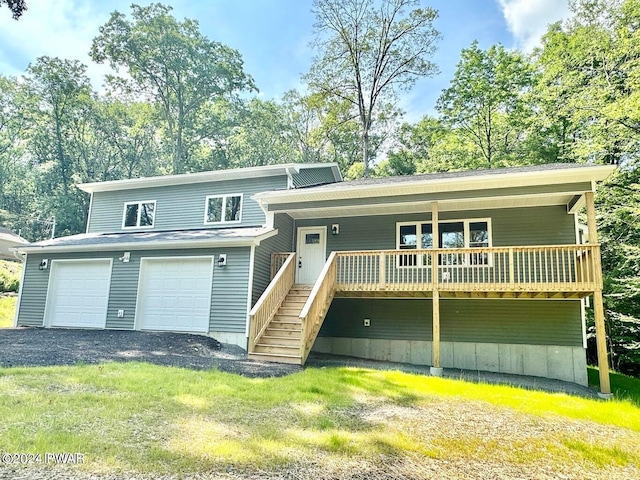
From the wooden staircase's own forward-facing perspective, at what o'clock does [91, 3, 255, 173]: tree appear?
The tree is roughly at 5 o'clock from the wooden staircase.

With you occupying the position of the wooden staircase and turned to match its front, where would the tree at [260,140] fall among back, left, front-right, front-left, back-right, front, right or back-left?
back

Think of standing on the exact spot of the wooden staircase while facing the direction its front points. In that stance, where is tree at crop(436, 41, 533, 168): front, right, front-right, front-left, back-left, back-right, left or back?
back-left

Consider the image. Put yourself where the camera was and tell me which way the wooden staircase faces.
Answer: facing the viewer

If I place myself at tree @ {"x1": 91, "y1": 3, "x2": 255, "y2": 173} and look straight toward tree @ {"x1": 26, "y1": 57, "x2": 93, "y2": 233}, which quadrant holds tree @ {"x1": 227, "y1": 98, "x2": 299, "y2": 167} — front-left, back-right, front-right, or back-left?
back-right

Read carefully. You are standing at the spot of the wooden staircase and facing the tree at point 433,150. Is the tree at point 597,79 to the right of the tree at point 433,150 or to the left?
right

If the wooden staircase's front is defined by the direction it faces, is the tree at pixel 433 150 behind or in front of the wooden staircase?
behind
